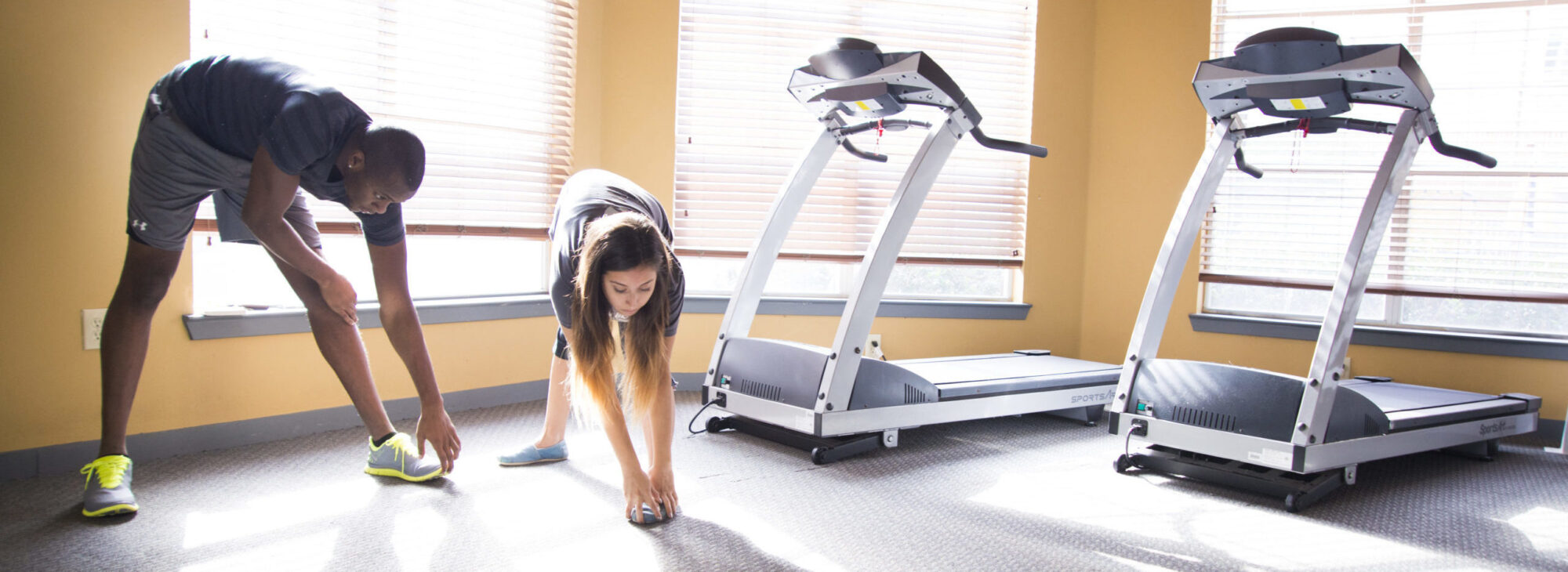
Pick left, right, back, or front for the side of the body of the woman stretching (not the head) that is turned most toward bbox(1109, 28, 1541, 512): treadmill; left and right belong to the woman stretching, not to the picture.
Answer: left

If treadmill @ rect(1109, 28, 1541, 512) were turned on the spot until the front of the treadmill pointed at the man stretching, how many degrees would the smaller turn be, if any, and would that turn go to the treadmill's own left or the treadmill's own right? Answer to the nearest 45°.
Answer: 0° — it already faces them

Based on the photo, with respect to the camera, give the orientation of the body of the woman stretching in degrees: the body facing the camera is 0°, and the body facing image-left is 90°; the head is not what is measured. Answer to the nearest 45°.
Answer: approximately 0°

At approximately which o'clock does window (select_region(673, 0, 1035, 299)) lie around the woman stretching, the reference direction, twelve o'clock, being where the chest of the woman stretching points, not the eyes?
The window is roughly at 7 o'clock from the woman stretching.

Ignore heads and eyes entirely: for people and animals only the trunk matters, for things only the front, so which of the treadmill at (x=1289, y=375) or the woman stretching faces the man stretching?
the treadmill

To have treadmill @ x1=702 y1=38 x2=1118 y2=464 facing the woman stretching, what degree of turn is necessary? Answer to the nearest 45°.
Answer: approximately 45° to its left

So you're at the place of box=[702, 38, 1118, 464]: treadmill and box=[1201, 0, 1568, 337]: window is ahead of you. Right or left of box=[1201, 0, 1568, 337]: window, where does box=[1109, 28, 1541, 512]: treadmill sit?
right

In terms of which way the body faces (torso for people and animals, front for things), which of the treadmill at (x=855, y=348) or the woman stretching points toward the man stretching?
the treadmill

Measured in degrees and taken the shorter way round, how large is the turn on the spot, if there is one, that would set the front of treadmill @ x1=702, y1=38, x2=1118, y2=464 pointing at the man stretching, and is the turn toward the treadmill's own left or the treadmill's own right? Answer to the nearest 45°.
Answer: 0° — it already faces them

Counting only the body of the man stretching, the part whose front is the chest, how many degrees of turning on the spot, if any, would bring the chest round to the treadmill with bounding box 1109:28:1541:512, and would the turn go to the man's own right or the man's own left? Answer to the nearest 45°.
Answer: approximately 45° to the man's own left
